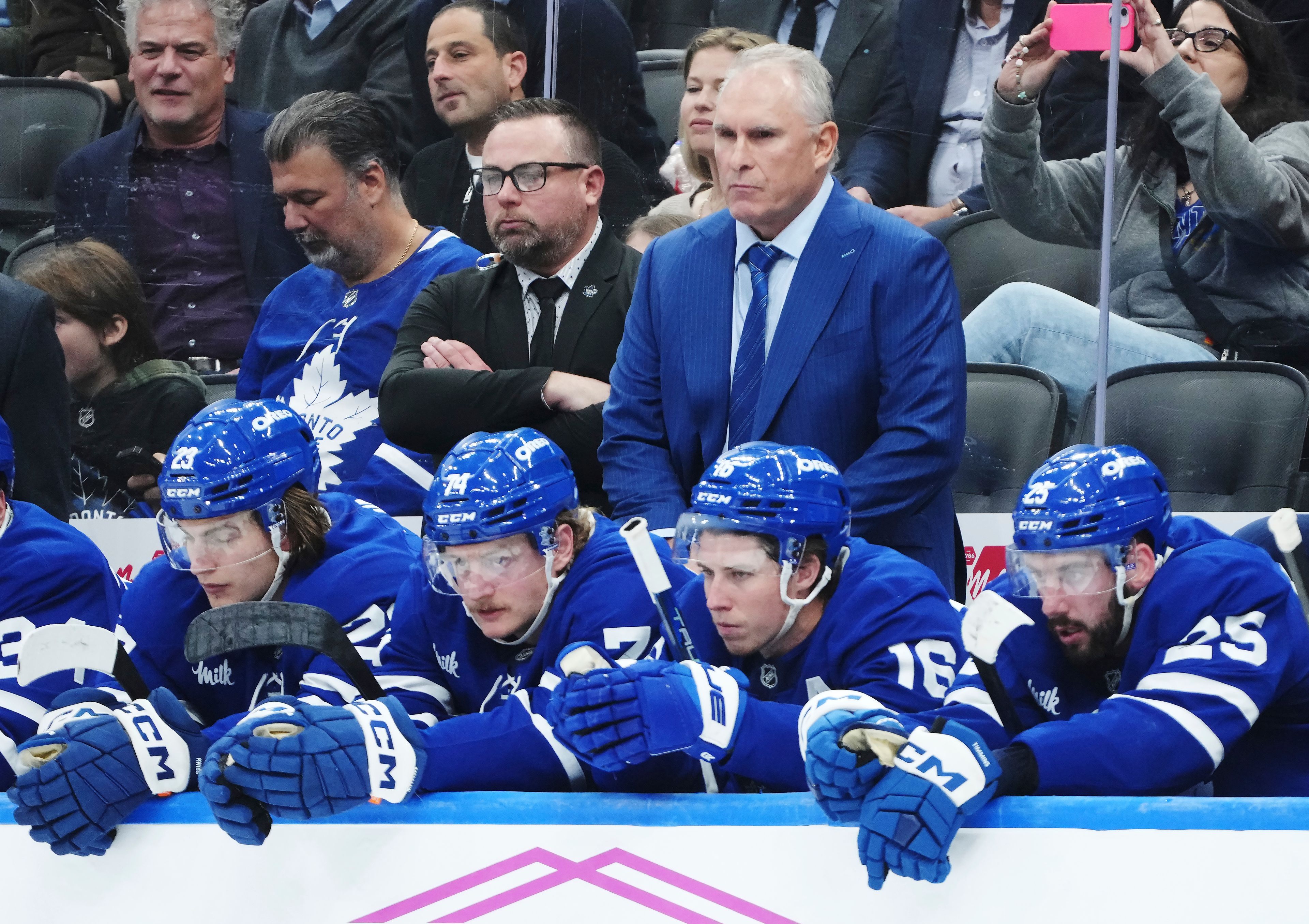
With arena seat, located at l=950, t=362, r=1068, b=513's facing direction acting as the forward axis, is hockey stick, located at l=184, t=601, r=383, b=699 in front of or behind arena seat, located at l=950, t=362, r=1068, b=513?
in front

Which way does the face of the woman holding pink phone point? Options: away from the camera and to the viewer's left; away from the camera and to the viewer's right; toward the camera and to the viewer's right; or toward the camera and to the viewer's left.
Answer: toward the camera and to the viewer's left

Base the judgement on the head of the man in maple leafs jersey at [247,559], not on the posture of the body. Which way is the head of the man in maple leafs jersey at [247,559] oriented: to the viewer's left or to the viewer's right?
to the viewer's left

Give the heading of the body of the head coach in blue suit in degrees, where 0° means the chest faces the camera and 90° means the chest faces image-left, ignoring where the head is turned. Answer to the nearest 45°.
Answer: approximately 45°

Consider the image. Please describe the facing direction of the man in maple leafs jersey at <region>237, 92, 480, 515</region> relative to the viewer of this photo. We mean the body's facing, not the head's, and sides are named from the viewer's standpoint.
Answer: facing the viewer and to the left of the viewer

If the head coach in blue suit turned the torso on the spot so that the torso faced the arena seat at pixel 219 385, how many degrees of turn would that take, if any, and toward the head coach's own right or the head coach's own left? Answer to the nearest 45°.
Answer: approximately 90° to the head coach's own right

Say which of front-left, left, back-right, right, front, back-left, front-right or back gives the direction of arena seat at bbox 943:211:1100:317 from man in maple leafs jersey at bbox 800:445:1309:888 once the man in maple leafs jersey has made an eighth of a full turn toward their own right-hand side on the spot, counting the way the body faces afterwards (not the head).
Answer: right

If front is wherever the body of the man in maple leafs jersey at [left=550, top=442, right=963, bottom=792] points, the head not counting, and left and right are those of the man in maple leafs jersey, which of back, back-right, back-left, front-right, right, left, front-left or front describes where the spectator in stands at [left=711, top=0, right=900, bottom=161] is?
back-right

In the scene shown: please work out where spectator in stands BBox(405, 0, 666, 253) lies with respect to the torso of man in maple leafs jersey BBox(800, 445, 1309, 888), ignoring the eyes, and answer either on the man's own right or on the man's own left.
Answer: on the man's own right

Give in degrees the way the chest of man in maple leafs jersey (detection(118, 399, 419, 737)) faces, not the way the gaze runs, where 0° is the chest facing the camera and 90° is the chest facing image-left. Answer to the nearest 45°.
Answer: approximately 45°

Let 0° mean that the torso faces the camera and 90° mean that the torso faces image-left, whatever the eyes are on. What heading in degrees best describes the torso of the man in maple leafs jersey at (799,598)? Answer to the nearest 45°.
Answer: approximately 45°

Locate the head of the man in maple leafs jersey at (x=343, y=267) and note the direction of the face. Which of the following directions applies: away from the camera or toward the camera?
toward the camera

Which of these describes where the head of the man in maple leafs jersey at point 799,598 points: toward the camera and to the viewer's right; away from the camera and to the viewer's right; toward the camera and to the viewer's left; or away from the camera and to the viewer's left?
toward the camera and to the viewer's left
